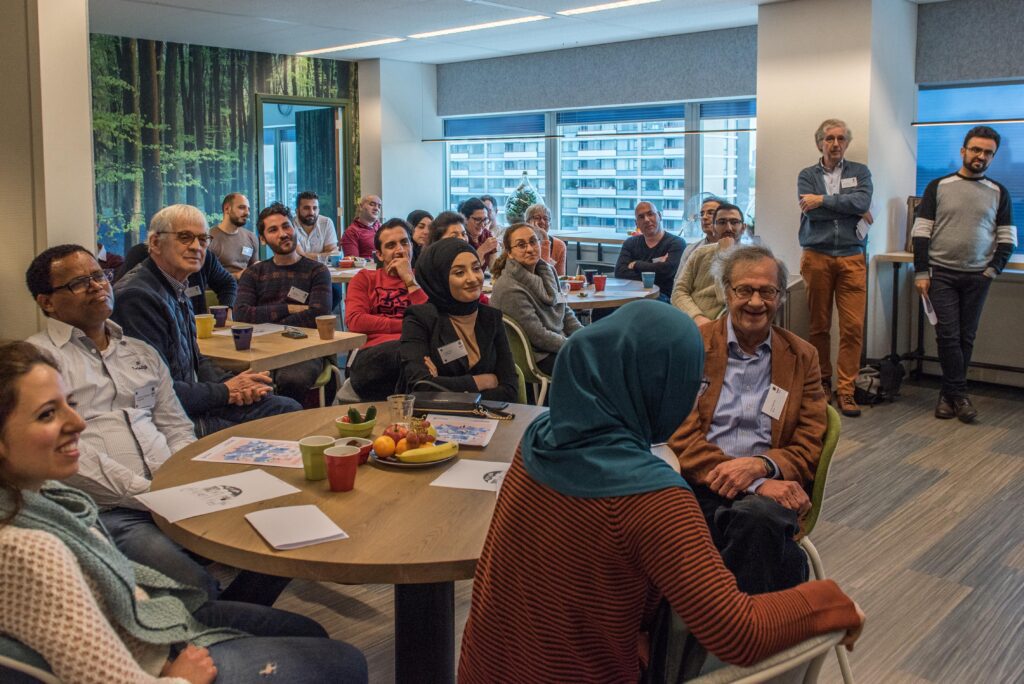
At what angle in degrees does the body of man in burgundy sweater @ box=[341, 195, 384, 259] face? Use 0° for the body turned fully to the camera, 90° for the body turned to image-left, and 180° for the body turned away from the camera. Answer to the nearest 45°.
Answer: approximately 315°

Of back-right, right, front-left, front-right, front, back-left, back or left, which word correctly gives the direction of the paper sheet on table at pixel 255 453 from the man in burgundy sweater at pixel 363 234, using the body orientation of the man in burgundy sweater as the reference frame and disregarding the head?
front-right

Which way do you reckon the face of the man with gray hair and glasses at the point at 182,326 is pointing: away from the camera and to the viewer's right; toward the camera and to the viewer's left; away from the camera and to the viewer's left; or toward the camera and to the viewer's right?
toward the camera and to the viewer's right

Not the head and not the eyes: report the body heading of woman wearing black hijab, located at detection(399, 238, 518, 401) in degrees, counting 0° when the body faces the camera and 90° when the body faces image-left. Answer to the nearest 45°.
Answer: approximately 315°

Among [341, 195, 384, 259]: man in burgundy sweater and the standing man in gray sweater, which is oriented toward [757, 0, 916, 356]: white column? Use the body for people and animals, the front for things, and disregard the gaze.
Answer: the man in burgundy sweater

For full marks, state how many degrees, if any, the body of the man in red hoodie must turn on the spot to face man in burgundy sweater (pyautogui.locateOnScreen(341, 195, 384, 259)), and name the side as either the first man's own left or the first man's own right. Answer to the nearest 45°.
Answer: approximately 135° to the first man's own left

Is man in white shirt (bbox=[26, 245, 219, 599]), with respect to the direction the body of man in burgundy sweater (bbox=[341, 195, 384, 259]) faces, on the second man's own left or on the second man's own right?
on the second man's own right

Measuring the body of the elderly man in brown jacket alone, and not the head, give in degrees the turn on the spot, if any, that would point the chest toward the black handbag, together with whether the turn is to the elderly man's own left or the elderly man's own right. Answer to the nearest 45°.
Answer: approximately 90° to the elderly man's own right

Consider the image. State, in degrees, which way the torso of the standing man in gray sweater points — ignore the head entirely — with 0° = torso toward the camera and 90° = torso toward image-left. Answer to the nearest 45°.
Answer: approximately 0°
